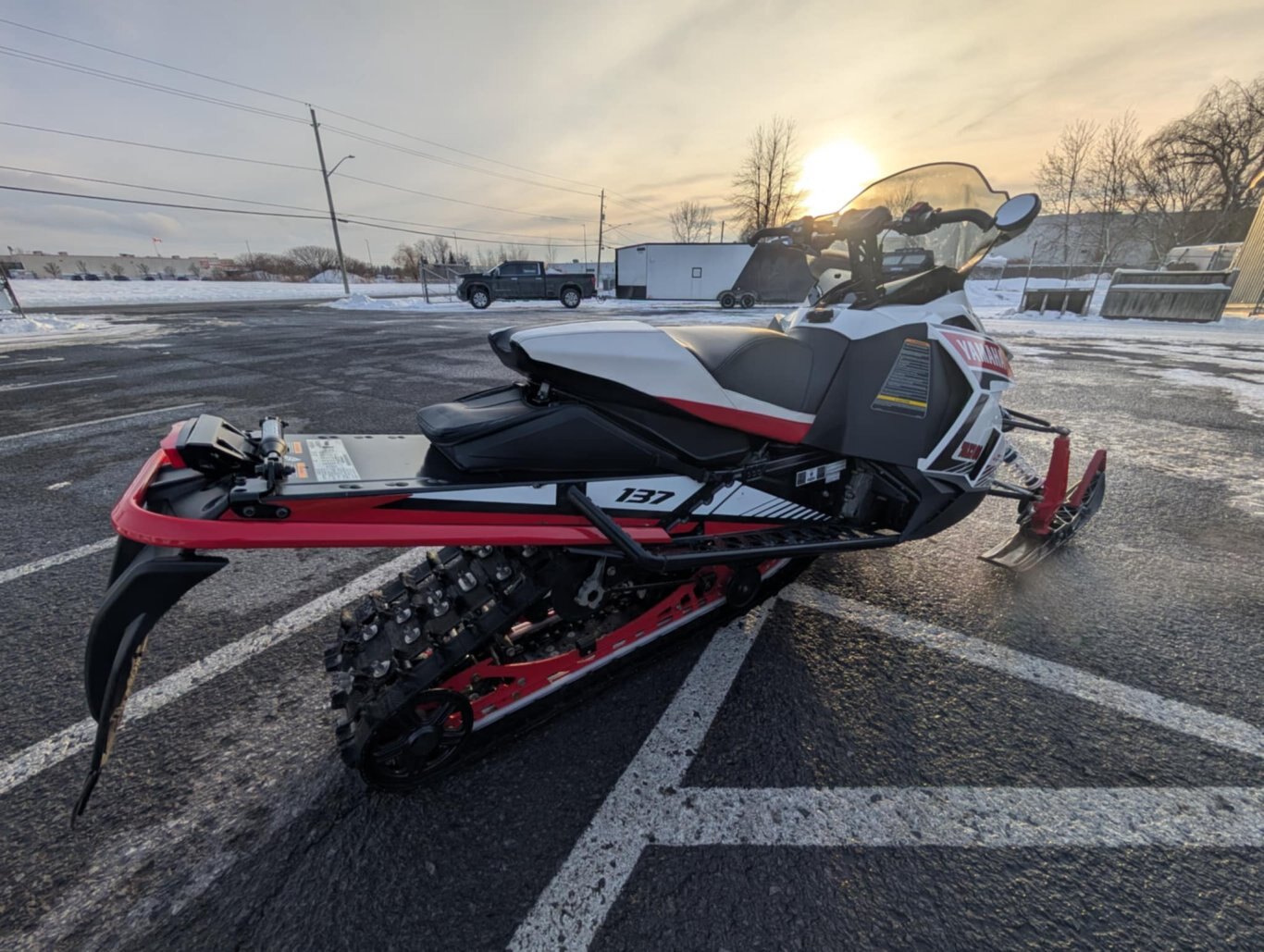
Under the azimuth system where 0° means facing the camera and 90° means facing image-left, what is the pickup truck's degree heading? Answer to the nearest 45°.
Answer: approximately 90°

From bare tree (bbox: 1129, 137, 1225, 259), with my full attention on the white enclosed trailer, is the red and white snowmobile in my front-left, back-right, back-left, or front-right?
front-left

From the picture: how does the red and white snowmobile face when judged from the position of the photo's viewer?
facing away from the viewer and to the right of the viewer

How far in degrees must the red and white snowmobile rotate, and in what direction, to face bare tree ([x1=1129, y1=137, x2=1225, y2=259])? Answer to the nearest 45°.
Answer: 0° — it already faces it

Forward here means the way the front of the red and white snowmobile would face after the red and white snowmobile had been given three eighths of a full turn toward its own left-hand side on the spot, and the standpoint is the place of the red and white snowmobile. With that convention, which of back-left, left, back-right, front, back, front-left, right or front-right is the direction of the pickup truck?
right

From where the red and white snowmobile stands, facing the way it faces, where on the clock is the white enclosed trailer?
The white enclosed trailer is roughly at 11 o'clock from the red and white snowmobile.

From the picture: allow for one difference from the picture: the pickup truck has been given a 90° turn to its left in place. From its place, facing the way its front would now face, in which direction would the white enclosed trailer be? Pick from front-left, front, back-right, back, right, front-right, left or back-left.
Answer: left

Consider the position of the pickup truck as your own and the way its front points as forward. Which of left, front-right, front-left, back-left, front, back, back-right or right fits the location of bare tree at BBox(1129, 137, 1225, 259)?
back

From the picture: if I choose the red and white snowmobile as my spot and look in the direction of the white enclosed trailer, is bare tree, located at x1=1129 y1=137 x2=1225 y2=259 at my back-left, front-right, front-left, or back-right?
front-right
